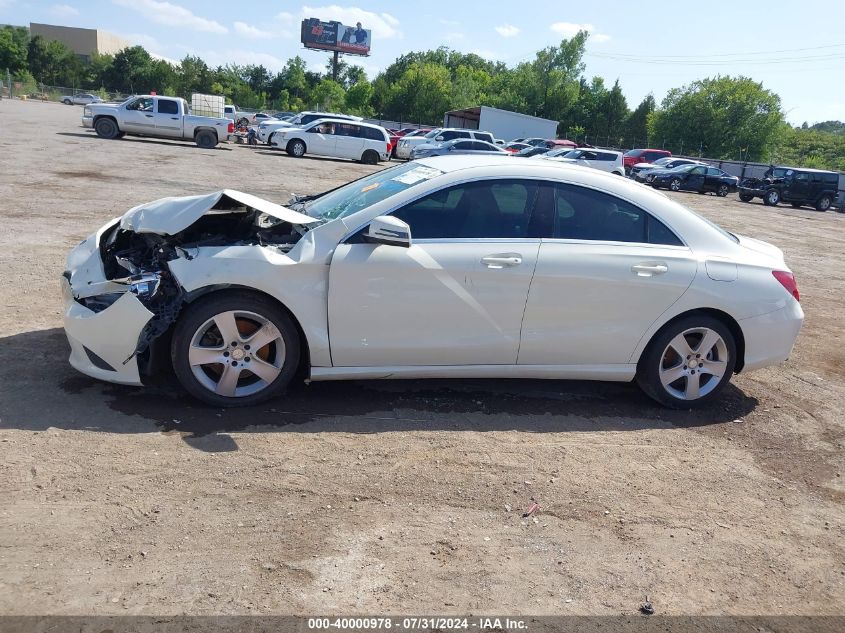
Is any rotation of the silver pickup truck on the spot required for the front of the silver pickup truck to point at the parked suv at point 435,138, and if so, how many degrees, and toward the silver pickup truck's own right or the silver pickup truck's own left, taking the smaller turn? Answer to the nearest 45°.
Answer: approximately 180°

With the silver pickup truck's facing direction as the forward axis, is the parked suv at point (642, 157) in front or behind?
behind

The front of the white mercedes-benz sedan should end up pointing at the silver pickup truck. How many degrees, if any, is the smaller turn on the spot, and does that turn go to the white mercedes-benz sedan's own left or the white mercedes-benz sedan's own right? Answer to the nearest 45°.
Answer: approximately 45° to the white mercedes-benz sedan's own right

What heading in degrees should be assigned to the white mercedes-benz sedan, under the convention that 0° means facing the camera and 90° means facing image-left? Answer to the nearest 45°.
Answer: approximately 90°

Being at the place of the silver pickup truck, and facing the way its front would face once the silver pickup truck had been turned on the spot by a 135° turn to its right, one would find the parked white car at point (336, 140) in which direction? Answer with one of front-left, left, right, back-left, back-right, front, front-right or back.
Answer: front-right

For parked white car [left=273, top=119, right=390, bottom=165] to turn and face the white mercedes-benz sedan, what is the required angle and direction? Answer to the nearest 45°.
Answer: approximately 90° to its left

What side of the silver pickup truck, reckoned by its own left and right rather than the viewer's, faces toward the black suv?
back

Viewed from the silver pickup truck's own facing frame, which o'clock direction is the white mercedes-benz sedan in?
The white mercedes-benz sedan is roughly at 9 o'clock from the silver pickup truck.

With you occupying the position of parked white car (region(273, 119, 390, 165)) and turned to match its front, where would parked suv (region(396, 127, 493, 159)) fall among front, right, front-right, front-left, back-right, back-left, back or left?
back-right

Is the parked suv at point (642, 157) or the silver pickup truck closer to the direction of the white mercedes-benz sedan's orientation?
the silver pickup truck

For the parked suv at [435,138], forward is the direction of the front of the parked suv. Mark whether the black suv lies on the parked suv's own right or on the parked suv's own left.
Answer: on the parked suv's own left

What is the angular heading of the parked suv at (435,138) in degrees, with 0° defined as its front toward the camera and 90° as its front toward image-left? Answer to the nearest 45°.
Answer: approximately 45°

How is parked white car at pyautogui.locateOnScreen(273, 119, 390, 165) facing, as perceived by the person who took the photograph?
facing to the left of the viewer

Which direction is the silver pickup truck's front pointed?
to the viewer's left

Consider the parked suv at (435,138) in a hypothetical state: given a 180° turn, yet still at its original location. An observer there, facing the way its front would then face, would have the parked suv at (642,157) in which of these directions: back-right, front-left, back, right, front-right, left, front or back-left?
front
